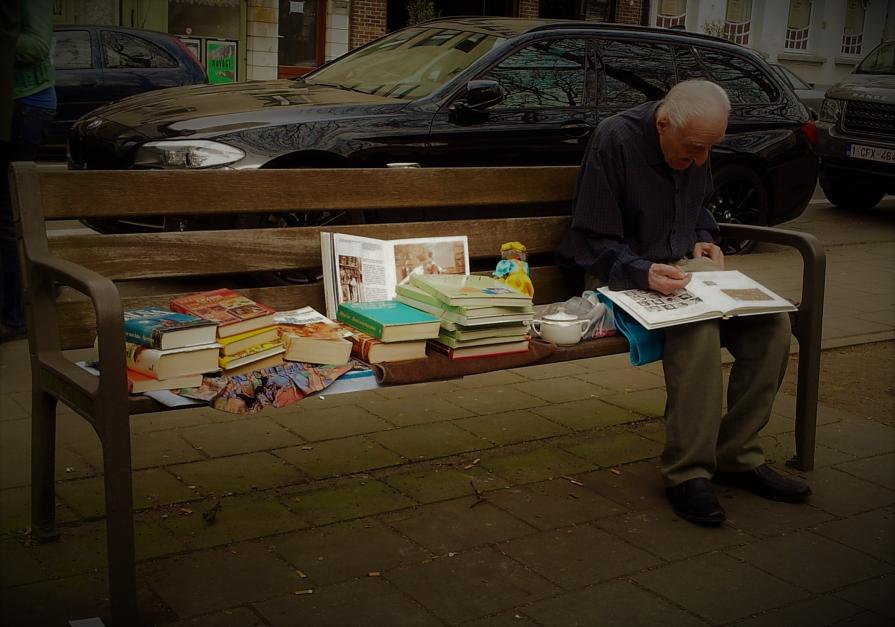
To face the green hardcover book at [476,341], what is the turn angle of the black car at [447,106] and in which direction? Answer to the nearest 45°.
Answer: approximately 45° to its left

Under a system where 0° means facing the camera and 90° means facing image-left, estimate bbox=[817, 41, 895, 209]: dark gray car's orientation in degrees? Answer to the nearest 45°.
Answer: approximately 45°

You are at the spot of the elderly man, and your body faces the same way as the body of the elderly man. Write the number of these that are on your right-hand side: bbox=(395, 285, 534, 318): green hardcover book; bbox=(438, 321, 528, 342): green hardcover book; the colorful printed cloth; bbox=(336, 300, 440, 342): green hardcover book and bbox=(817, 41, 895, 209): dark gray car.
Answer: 4

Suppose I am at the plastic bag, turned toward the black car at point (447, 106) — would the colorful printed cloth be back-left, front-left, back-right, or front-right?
back-left

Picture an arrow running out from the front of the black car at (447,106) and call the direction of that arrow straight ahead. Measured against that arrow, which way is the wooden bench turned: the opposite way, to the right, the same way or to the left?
to the left

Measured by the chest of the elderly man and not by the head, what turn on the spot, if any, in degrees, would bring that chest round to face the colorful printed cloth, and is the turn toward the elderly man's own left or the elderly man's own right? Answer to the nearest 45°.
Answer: approximately 90° to the elderly man's own right

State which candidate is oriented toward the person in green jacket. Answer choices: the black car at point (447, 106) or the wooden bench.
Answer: the black car

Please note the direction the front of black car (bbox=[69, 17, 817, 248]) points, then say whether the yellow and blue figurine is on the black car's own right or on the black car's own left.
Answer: on the black car's own left

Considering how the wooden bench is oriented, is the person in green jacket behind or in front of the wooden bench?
behind

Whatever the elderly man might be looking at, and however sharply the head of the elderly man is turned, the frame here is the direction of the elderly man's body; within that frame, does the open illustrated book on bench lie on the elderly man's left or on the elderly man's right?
on the elderly man's right
